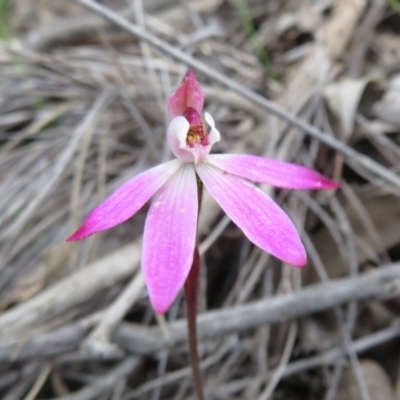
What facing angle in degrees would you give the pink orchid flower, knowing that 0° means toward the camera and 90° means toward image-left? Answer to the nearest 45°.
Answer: approximately 0°
